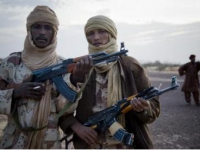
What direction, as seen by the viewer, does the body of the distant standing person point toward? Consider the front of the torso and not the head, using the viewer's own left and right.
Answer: facing the viewer

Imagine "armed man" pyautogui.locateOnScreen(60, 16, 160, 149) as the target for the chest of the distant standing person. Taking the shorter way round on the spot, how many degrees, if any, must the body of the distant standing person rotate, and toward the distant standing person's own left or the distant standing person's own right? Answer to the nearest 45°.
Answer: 0° — they already face them

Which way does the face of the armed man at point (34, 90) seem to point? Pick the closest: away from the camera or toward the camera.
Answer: toward the camera

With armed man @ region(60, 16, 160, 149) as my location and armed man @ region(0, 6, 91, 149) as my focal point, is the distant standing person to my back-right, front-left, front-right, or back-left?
back-right

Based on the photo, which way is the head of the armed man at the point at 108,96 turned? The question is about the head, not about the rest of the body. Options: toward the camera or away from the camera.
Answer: toward the camera

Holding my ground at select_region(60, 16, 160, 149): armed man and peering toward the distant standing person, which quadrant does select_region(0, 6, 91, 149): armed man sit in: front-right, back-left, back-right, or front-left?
back-left

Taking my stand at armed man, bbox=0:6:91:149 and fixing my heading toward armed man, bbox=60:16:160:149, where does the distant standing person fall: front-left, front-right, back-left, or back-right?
front-left

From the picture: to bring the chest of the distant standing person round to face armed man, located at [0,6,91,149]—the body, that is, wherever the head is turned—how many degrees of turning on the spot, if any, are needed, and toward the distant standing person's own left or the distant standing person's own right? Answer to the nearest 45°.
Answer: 0° — they already face them

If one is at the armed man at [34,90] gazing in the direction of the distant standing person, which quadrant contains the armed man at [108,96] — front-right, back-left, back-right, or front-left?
front-right
